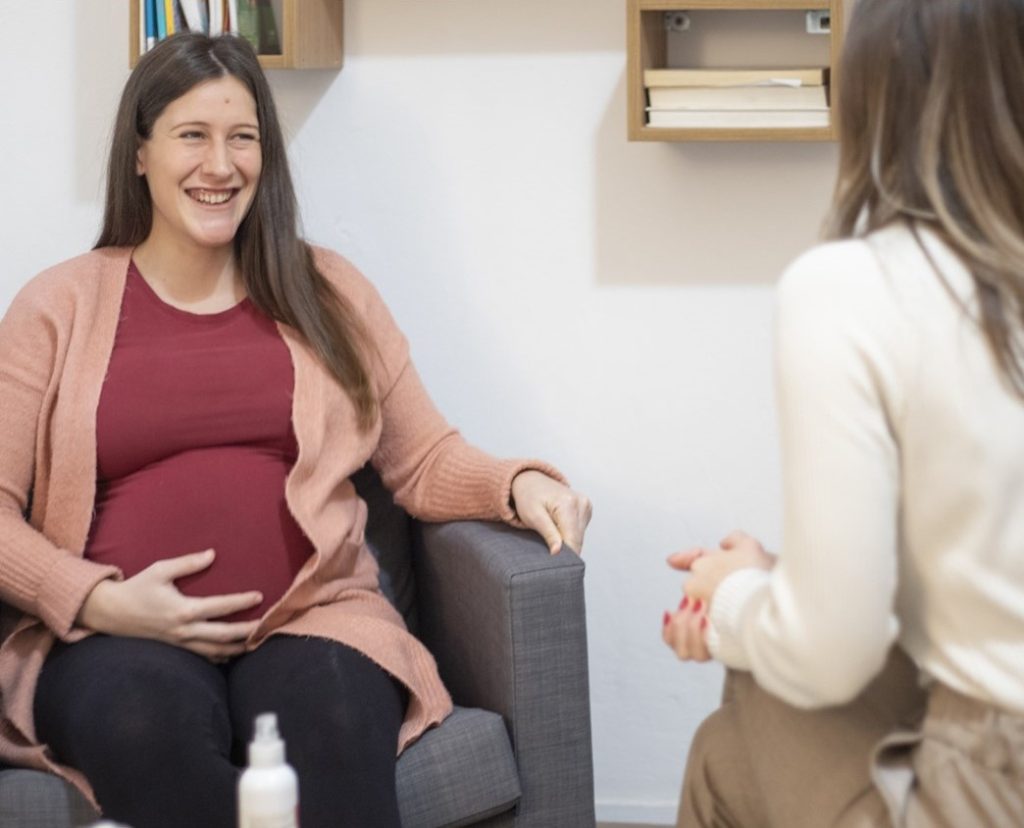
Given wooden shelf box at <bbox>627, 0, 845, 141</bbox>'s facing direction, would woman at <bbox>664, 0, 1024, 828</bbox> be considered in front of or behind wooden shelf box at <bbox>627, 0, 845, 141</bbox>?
in front

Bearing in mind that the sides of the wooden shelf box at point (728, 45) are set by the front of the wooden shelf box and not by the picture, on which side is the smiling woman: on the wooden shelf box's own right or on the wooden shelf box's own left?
on the wooden shelf box's own right

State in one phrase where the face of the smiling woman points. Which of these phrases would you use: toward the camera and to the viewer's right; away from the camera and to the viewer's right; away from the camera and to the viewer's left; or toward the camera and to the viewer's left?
toward the camera and to the viewer's right

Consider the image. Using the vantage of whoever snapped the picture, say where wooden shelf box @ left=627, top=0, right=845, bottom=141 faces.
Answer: facing the viewer

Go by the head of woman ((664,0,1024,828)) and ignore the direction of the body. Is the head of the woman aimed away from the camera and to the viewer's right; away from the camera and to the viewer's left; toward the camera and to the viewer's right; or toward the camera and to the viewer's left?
away from the camera and to the viewer's left

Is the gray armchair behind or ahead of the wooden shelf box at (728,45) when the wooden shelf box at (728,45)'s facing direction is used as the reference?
ahead

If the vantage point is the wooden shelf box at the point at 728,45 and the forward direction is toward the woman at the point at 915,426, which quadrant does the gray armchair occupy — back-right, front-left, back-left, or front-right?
front-right

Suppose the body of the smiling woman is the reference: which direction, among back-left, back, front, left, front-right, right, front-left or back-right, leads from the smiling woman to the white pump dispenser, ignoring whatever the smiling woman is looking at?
front

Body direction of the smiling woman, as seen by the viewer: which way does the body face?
toward the camera

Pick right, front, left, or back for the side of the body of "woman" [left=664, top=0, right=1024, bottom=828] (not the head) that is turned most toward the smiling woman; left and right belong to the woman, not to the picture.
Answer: front

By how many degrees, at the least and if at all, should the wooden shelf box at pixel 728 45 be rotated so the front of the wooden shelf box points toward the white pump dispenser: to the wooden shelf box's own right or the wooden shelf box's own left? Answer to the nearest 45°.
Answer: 0° — it already faces it

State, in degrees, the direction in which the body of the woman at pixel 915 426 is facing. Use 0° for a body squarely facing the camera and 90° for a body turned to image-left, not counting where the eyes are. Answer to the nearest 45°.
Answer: approximately 135°

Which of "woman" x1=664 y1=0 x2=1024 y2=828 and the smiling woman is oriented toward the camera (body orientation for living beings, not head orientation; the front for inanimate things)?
the smiling woman

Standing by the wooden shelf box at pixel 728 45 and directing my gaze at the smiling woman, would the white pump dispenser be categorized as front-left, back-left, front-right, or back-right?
front-left

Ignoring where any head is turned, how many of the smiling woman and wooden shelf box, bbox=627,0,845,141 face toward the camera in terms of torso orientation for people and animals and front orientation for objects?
2

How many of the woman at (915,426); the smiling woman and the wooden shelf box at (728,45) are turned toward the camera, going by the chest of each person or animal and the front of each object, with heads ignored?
2

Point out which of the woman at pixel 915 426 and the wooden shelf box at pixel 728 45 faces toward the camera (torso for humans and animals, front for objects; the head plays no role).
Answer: the wooden shelf box
